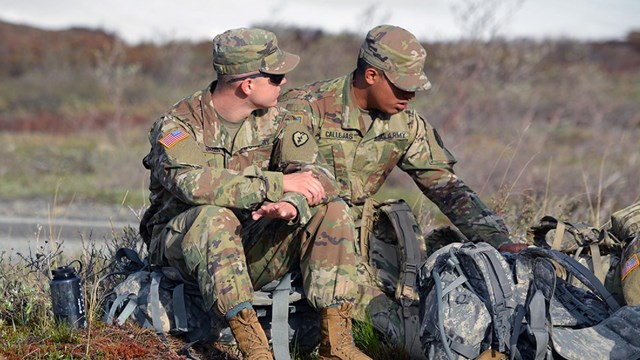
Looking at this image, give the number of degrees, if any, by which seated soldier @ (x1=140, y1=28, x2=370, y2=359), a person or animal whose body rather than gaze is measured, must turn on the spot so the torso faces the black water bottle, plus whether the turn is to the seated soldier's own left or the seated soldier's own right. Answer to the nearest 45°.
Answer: approximately 135° to the seated soldier's own right

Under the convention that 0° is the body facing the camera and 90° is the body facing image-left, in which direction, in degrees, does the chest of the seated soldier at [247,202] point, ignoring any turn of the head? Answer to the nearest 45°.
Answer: approximately 315°

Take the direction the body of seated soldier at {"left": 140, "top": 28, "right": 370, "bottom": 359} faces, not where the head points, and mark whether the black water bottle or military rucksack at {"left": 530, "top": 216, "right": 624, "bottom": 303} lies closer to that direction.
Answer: the military rucksack

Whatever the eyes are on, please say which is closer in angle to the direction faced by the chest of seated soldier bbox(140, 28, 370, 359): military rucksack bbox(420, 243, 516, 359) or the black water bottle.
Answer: the military rucksack

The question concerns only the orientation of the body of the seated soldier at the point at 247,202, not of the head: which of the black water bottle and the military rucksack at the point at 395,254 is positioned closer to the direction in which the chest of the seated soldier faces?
the military rucksack
